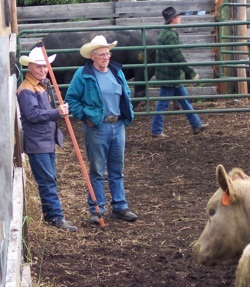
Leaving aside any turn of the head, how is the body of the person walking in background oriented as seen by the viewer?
to the viewer's right

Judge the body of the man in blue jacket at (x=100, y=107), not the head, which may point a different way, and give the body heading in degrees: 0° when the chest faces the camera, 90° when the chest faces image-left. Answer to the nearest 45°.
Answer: approximately 315°

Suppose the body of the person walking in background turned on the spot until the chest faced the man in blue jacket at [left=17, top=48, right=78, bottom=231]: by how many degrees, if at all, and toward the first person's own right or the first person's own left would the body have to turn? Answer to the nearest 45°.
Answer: approximately 90° to the first person's own right

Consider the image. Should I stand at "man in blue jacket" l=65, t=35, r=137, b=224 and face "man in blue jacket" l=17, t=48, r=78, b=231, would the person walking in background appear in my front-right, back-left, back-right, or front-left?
back-right

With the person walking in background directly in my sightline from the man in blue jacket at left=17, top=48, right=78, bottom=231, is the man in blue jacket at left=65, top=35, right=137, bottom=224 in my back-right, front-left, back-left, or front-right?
front-right

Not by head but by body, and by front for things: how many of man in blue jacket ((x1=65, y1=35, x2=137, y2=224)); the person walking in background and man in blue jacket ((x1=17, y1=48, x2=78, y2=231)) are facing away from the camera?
0

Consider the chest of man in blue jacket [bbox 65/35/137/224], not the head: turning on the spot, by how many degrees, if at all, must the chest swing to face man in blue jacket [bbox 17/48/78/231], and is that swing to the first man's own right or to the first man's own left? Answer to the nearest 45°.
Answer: approximately 90° to the first man's own right

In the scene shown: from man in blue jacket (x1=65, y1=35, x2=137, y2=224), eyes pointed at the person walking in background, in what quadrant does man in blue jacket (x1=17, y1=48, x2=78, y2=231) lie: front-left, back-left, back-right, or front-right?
back-left

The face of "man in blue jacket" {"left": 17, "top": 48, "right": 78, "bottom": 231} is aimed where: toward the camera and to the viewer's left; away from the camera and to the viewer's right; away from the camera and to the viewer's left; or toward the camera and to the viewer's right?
toward the camera and to the viewer's right

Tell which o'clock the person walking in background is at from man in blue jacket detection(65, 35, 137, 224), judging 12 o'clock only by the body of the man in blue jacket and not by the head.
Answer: The person walking in background is roughly at 8 o'clock from the man in blue jacket.

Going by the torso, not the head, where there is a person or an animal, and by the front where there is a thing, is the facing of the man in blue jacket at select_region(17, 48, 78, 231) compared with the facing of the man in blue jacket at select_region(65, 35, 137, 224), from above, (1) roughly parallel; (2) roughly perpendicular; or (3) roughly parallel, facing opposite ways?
roughly parallel

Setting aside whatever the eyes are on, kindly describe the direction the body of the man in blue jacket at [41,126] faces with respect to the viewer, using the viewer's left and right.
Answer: facing the viewer and to the right of the viewer
